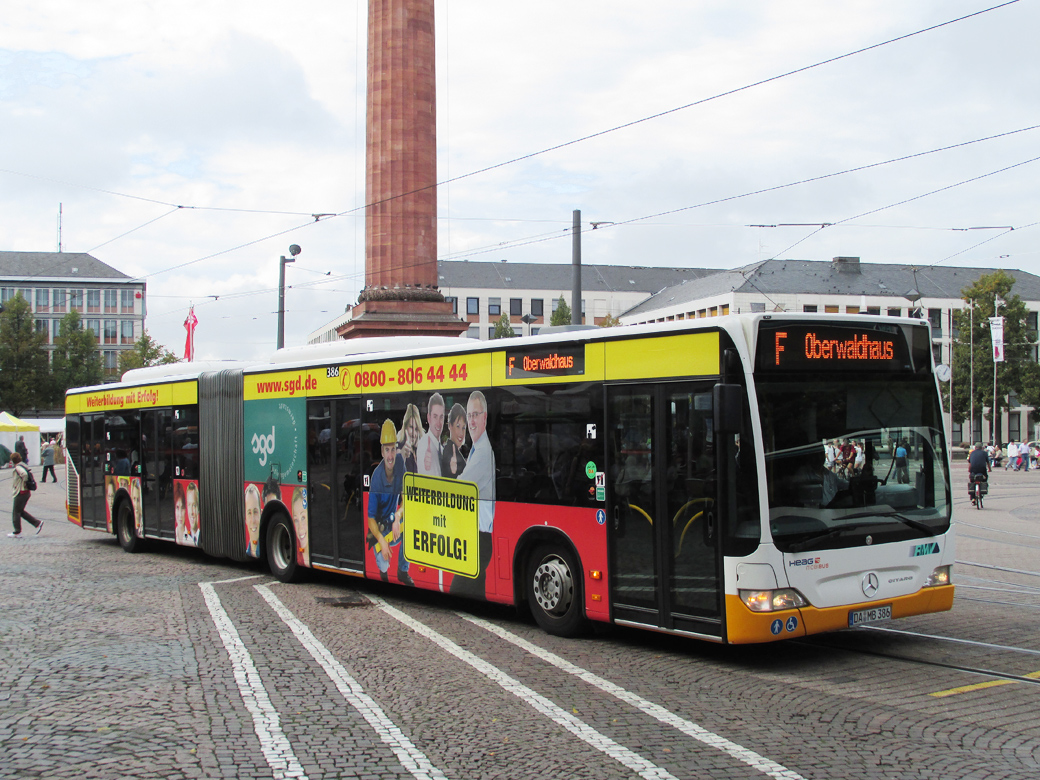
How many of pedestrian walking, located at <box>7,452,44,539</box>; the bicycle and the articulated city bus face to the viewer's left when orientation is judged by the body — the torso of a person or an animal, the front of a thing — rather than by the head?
1

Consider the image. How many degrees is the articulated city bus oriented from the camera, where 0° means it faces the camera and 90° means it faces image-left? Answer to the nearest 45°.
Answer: approximately 315°

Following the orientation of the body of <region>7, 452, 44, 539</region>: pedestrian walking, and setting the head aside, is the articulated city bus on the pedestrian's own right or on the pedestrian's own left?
on the pedestrian's own left

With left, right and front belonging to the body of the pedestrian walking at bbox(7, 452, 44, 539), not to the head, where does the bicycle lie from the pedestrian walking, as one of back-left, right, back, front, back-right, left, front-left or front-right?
back

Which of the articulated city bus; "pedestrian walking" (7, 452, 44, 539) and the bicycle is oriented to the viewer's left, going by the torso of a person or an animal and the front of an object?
the pedestrian walking

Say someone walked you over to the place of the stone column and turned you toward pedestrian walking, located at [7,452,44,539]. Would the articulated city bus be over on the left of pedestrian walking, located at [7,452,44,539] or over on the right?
left

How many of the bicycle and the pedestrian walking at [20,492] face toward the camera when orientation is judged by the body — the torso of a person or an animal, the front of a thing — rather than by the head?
0

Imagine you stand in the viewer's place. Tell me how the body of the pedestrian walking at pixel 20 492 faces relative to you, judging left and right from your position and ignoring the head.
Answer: facing to the left of the viewer
